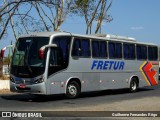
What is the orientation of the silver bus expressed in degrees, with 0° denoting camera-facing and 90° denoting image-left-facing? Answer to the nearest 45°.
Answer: approximately 45°
